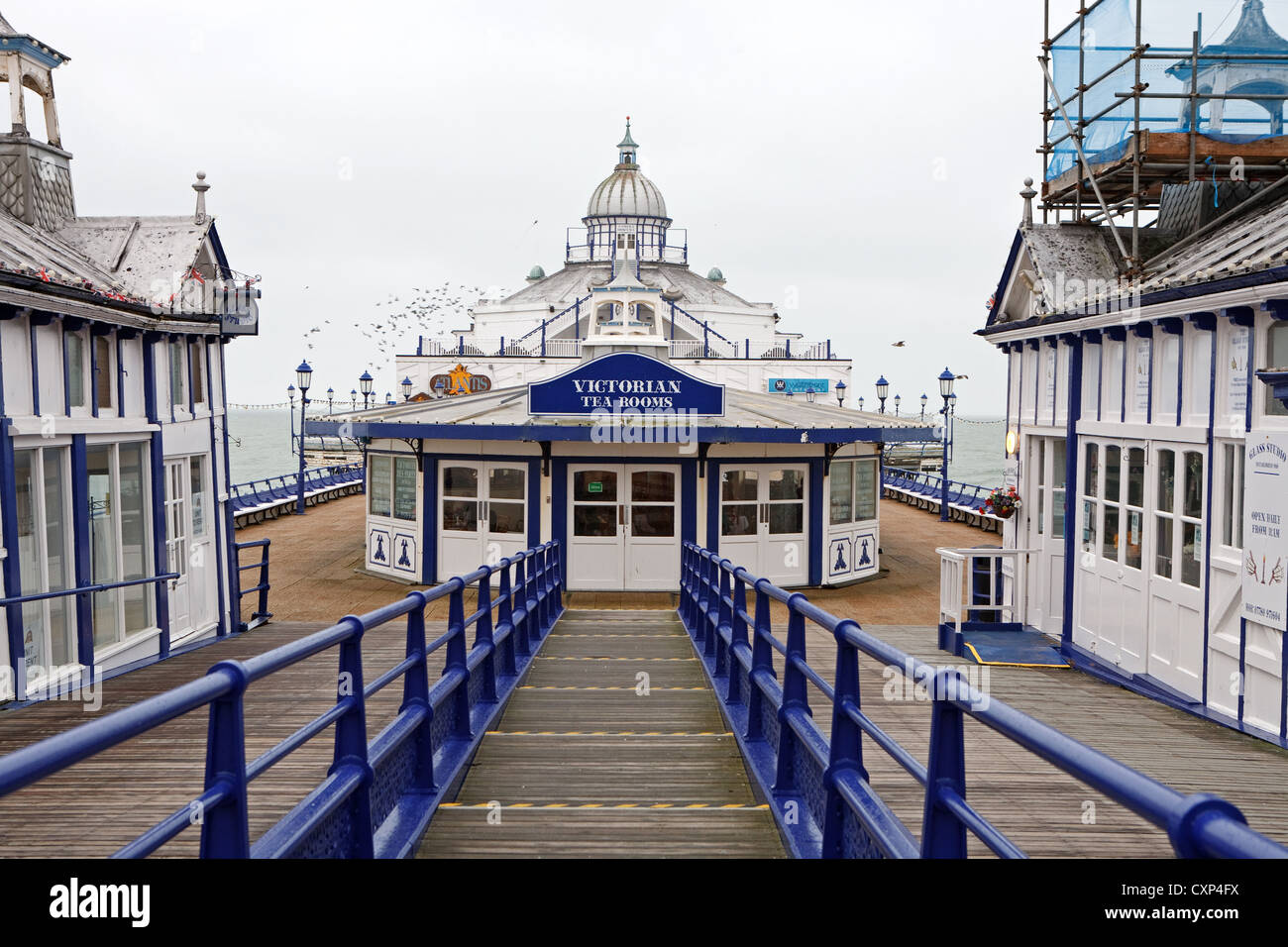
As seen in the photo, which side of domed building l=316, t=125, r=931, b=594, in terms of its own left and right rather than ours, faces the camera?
front

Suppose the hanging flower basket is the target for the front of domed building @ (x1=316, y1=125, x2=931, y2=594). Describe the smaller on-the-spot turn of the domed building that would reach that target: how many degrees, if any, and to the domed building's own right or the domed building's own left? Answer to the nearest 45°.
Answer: approximately 45° to the domed building's own left

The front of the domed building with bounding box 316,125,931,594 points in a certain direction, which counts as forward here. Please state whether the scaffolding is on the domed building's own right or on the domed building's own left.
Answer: on the domed building's own left

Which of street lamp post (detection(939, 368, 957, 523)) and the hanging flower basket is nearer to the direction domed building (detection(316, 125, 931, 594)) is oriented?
the hanging flower basket

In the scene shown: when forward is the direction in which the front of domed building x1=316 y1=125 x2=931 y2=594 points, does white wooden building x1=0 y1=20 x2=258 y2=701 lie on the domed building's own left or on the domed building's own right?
on the domed building's own right

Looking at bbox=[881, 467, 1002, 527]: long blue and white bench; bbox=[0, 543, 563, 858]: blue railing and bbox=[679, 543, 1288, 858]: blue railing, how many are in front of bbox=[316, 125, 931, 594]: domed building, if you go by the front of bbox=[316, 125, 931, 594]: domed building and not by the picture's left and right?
2

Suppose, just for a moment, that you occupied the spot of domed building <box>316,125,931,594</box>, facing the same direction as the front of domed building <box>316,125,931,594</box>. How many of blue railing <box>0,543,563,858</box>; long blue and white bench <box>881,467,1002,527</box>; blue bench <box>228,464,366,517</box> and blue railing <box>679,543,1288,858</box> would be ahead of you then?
2

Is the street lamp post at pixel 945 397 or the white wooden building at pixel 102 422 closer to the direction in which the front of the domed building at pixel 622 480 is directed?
the white wooden building

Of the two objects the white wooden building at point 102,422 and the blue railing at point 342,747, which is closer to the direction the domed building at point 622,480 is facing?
the blue railing

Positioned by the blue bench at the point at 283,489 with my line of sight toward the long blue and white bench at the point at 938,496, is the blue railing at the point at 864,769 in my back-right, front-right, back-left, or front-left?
front-right

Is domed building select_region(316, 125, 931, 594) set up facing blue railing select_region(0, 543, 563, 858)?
yes

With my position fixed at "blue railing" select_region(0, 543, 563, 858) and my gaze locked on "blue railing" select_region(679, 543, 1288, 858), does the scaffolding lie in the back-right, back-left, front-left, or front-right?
front-left

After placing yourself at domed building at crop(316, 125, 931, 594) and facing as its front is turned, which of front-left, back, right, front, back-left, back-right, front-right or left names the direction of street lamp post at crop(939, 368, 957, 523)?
back-left

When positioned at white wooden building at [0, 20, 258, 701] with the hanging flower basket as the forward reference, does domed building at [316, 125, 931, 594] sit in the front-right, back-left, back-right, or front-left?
front-left

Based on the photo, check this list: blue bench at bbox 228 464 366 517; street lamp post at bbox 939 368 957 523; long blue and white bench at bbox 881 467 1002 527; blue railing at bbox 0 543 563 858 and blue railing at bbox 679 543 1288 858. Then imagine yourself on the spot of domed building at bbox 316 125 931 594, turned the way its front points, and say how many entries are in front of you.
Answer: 2

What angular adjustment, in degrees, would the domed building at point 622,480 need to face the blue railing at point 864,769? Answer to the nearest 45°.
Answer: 0° — it already faces it
